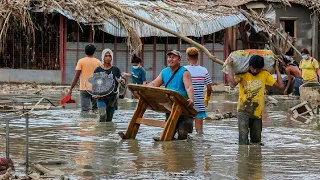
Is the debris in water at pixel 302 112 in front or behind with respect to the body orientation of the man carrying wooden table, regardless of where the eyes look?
behind

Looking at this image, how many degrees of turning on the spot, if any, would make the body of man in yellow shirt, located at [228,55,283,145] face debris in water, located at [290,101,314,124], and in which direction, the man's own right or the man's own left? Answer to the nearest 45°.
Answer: approximately 180°

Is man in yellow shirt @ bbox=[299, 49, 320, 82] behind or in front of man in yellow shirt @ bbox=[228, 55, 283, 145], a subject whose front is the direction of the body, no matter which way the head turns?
behind

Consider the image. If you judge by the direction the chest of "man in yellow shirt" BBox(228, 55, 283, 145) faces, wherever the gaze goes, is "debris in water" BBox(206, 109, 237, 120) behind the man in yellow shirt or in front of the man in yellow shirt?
behind

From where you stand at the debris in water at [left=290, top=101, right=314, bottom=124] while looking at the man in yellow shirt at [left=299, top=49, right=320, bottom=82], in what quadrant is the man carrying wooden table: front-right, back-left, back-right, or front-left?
back-left

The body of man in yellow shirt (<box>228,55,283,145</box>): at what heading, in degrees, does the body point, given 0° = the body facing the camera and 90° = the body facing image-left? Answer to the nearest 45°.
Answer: approximately 0°

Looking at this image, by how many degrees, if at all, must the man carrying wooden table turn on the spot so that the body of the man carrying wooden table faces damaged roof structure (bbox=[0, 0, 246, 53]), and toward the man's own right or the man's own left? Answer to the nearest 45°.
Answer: approximately 135° to the man's own right
